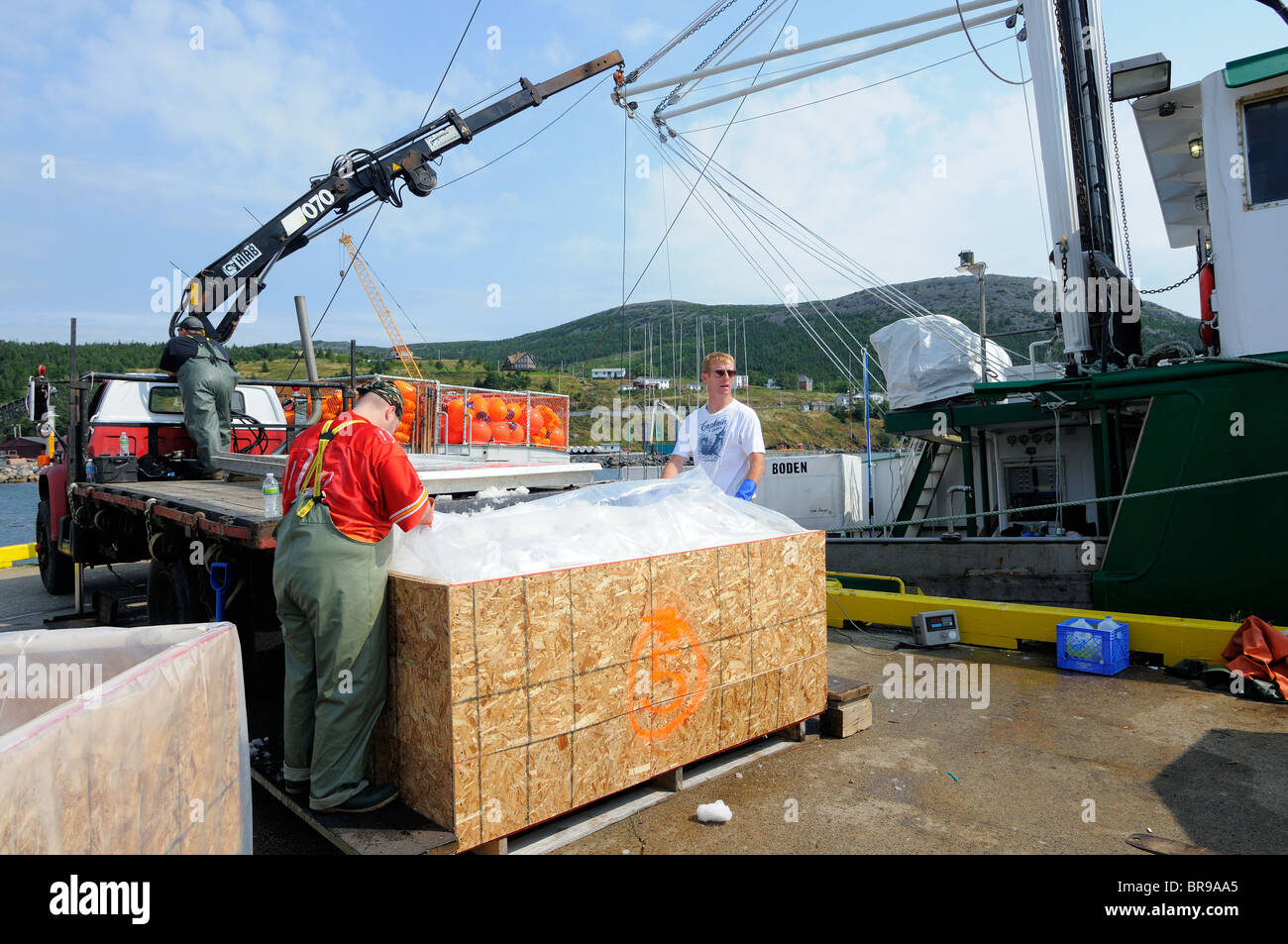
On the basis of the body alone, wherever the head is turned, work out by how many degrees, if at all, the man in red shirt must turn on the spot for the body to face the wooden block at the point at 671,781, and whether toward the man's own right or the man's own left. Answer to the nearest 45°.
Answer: approximately 45° to the man's own right

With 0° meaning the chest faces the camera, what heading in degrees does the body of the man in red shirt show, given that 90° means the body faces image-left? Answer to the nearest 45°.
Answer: approximately 225°

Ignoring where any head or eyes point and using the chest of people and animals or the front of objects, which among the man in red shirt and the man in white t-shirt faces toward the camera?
the man in white t-shirt

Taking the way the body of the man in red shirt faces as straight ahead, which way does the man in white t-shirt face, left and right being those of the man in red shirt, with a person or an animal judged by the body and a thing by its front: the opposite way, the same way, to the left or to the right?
the opposite way

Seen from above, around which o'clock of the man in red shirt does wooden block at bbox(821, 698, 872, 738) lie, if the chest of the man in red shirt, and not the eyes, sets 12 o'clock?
The wooden block is roughly at 1 o'clock from the man in red shirt.

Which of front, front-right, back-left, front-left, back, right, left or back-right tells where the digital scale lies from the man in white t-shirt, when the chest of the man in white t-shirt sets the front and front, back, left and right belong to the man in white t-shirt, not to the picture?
back-left

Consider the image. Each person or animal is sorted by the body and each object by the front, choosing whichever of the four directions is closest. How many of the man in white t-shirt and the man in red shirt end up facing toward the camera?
1

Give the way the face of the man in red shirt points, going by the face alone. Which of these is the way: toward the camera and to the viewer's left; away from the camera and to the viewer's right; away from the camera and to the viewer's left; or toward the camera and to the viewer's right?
away from the camera and to the viewer's right

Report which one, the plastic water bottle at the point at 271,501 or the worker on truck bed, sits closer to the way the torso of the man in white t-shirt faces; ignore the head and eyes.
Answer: the plastic water bottle

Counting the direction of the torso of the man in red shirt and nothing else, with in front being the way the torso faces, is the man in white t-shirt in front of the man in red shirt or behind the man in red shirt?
in front

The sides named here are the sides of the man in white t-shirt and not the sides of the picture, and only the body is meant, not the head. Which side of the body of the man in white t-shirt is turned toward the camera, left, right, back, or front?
front
